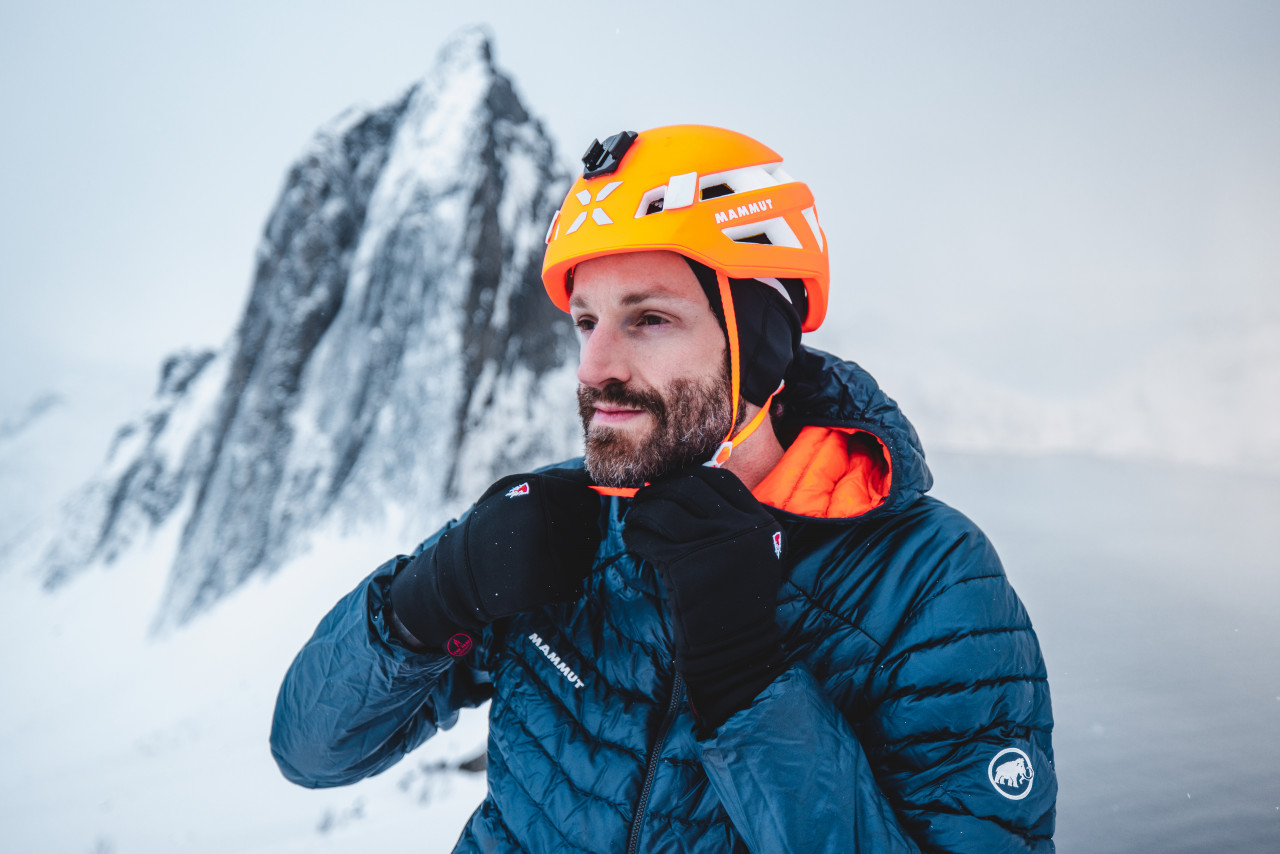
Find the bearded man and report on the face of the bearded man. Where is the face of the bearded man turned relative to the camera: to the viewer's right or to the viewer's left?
to the viewer's left

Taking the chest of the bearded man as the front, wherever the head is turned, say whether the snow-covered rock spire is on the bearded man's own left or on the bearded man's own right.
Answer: on the bearded man's own right

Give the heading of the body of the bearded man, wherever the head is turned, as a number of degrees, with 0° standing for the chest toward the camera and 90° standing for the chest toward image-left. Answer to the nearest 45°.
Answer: approximately 45°
